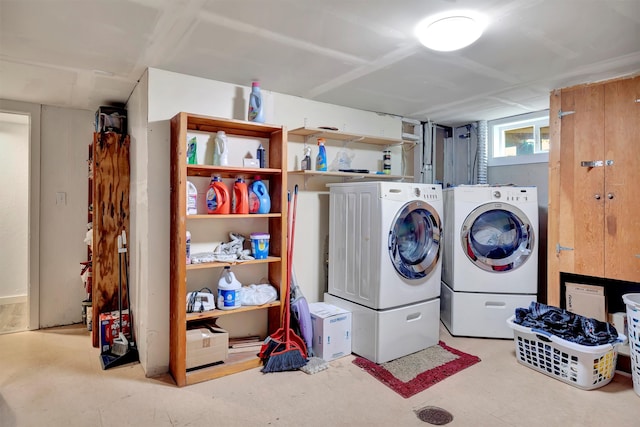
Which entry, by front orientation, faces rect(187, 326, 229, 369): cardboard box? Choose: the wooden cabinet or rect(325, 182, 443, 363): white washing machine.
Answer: the wooden cabinet

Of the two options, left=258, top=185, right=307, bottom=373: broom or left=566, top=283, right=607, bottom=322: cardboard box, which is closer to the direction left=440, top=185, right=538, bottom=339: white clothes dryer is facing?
the broom

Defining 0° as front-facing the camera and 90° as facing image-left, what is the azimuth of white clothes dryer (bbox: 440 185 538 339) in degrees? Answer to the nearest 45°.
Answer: approximately 0°

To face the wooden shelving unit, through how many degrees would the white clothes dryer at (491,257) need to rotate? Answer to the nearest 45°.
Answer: approximately 45° to its right

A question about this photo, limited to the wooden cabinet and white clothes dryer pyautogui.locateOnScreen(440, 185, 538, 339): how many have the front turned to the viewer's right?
0

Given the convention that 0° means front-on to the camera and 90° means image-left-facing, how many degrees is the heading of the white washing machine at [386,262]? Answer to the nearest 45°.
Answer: approximately 315°

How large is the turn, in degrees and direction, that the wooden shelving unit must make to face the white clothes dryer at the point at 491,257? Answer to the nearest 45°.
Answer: approximately 45° to its left

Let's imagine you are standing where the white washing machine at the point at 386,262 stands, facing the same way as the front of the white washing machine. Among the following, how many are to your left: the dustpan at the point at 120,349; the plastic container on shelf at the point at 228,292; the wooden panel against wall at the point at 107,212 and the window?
1
